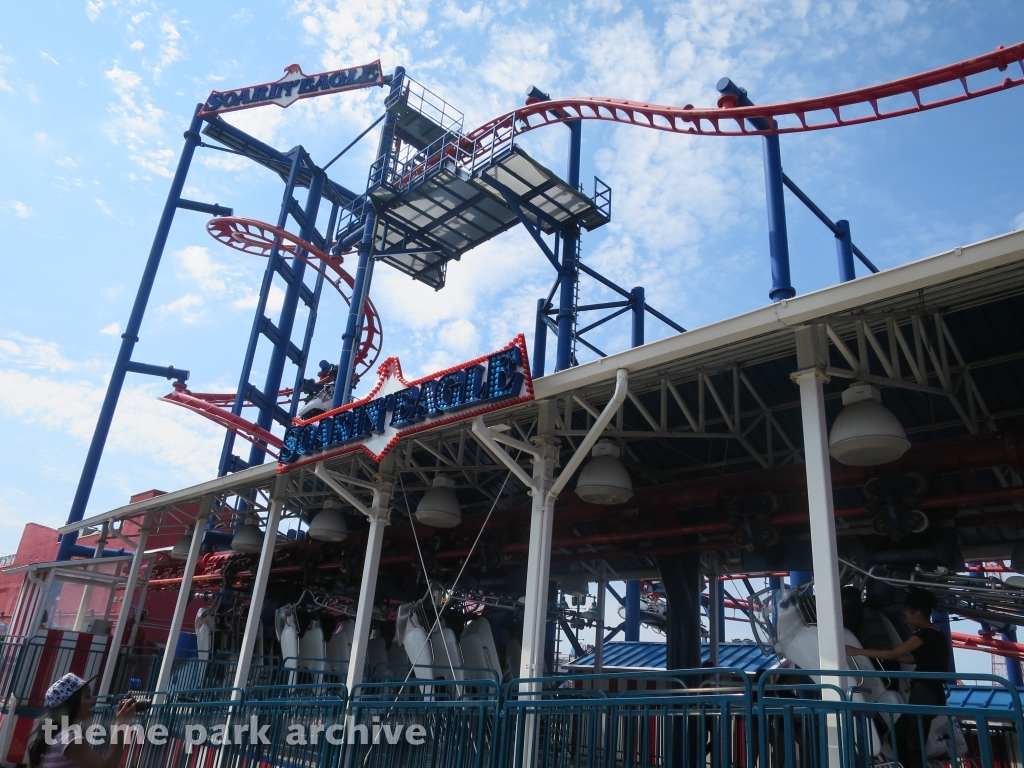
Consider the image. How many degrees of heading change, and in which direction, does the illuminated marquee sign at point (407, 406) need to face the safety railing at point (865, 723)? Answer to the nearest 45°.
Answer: approximately 90° to its left

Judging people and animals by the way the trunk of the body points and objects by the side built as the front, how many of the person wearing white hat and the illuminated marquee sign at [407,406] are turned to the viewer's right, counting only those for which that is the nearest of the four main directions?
1

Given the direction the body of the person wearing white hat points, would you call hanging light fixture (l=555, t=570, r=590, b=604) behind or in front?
in front

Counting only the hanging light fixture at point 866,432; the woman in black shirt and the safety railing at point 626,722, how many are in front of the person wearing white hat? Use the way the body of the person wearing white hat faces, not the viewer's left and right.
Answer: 3

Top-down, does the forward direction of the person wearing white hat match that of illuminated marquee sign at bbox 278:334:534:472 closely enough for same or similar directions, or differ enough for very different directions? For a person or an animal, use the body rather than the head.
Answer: very different directions

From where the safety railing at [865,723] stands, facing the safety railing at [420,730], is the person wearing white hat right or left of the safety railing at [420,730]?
left

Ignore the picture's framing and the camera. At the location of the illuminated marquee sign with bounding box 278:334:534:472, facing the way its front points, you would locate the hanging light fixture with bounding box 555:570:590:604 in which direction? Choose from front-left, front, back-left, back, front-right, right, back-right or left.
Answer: back

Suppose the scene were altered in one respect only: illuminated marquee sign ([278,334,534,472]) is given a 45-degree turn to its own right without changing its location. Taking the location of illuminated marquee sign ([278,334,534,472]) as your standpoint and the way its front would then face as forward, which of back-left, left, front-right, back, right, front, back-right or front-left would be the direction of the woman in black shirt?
back-left

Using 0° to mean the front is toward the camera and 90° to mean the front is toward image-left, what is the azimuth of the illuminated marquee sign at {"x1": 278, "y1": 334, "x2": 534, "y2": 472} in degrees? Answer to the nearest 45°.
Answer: approximately 45°

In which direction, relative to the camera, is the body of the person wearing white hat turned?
to the viewer's right
